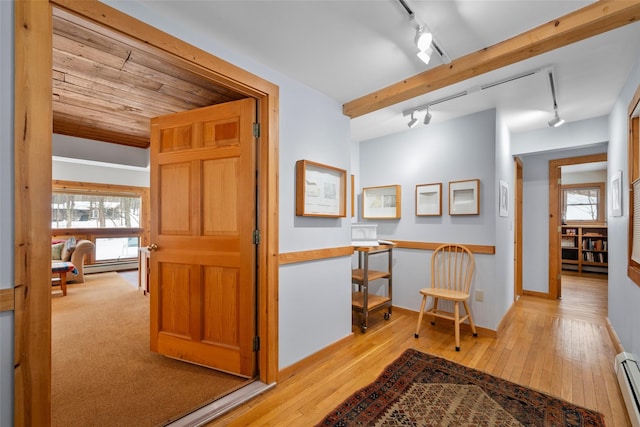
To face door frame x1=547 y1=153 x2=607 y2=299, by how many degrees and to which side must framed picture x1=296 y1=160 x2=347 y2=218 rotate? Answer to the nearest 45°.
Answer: approximately 90° to its left

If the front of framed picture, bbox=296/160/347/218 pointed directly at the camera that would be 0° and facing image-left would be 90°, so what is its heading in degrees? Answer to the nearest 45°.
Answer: approximately 315°

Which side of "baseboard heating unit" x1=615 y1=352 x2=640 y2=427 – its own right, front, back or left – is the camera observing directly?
left

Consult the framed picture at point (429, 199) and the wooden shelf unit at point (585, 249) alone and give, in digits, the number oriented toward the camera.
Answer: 2

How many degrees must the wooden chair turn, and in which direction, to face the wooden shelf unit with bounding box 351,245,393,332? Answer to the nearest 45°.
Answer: approximately 45° to its right

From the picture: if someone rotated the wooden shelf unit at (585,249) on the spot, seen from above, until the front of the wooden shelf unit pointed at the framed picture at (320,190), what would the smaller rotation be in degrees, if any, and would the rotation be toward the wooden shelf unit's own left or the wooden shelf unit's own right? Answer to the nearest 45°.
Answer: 0° — it already faces it

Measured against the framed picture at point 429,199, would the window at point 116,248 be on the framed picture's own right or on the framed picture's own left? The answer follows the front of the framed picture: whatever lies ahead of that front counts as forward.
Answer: on the framed picture's own right

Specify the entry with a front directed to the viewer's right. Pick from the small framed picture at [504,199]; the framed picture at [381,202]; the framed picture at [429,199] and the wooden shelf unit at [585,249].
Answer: the small framed picture

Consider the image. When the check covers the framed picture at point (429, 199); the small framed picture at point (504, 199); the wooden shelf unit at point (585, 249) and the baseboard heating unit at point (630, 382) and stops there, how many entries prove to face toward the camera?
2

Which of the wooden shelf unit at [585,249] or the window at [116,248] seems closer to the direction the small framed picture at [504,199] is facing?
the wooden shelf unit

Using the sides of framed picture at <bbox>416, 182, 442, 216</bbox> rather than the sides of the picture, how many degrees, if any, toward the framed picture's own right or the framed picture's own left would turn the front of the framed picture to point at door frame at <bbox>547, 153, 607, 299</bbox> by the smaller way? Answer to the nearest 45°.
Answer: approximately 135° to the framed picture's own left

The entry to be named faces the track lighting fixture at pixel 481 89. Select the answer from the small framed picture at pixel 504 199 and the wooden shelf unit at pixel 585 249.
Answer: the wooden shelf unit
